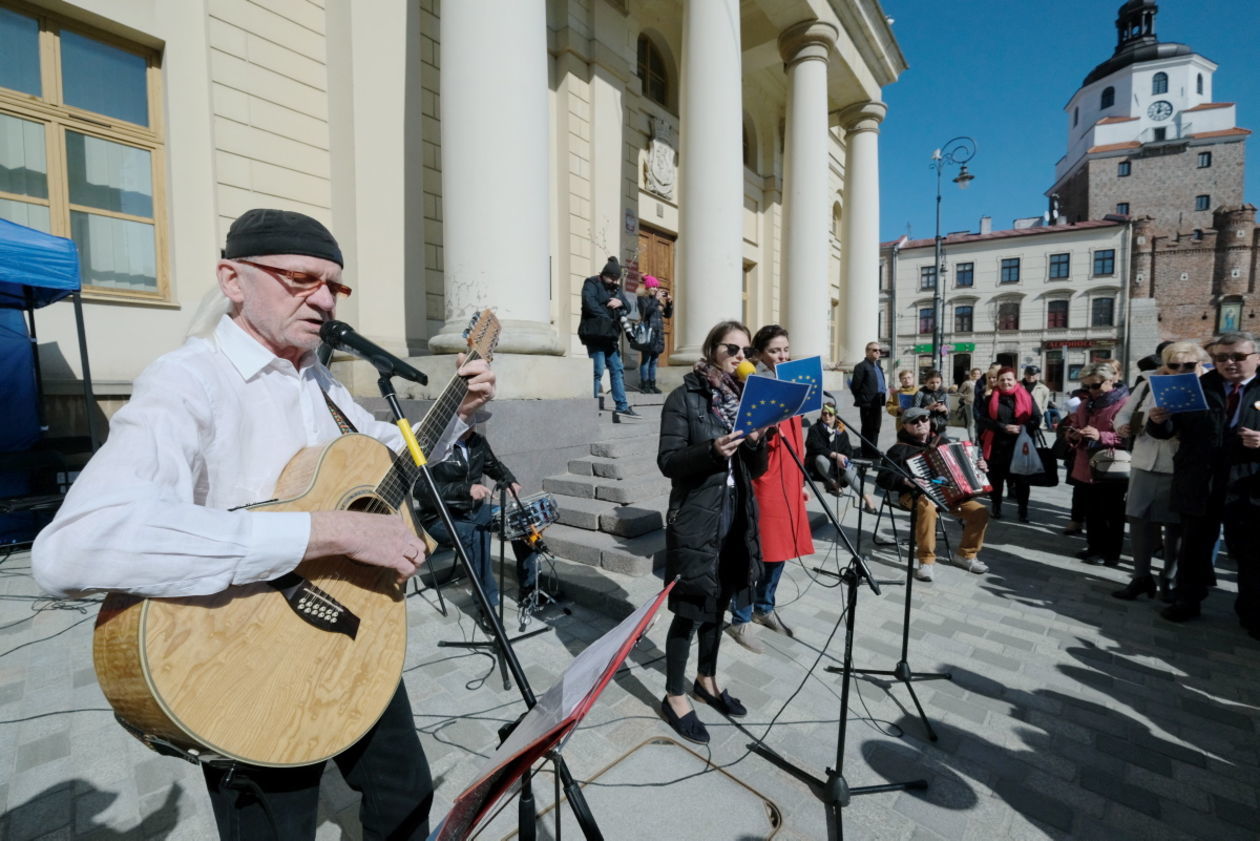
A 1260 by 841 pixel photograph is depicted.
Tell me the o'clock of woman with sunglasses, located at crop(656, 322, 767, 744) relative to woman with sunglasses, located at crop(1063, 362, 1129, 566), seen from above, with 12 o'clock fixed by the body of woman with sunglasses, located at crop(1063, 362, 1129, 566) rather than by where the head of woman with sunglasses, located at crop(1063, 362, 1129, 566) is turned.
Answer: woman with sunglasses, located at crop(656, 322, 767, 744) is roughly at 11 o'clock from woman with sunglasses, located at crop(1063, 362, 1129, 566).

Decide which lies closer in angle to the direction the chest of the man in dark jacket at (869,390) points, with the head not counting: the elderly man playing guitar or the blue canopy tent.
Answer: the elderly man playing guitar

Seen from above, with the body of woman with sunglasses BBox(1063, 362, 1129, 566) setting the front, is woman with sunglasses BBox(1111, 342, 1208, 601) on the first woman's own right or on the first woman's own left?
on the first woman's own left

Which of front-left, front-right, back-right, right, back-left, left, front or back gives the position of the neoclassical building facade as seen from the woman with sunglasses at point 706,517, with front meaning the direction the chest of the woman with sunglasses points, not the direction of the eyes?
back

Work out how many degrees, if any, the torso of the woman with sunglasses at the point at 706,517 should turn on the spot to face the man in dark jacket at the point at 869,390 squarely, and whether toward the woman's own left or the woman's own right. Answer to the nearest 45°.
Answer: approximately 135° to the woman's own left

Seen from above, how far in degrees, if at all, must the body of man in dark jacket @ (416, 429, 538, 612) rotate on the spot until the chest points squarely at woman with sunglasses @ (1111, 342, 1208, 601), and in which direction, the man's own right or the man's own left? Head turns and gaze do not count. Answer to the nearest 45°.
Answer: approximately 45° to the man's own left
